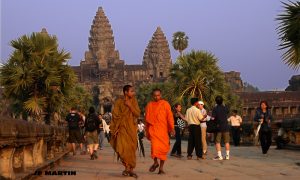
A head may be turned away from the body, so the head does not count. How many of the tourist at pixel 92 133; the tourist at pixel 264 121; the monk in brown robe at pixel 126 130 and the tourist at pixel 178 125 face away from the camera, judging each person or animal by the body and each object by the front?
1

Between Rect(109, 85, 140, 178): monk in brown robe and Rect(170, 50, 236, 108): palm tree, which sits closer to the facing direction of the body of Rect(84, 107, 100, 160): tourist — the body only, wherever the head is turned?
the palm tree

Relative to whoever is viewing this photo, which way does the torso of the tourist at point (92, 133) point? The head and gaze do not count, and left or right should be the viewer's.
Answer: facing away from the viewer

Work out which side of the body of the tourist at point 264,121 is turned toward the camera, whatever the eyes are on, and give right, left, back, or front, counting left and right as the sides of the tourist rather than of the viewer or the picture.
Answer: front

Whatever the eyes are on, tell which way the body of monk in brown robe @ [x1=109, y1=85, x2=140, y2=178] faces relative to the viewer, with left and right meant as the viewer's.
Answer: facing the viewer and to the right of the viewer

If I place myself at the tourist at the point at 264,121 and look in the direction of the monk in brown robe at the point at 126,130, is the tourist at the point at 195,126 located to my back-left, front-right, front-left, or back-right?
front-right

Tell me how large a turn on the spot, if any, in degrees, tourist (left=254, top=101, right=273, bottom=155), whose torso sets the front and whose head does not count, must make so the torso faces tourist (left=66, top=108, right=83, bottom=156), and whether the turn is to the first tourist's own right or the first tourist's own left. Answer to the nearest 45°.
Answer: approximately 90° to the first tourist's own right

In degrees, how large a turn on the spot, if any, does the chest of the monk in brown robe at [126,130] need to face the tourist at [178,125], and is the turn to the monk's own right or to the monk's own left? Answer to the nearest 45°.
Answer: approximately 135° to the monk's own left

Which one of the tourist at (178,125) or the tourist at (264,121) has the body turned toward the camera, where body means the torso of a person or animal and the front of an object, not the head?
the tourist at (264,121)

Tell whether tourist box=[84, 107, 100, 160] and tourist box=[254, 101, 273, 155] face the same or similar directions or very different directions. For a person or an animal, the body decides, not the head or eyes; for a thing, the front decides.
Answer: very different directions
